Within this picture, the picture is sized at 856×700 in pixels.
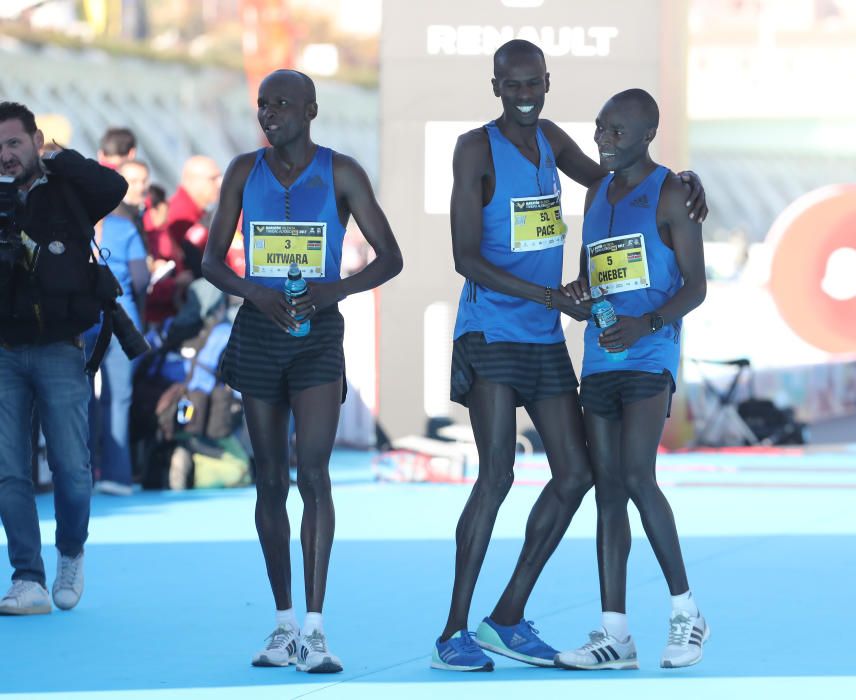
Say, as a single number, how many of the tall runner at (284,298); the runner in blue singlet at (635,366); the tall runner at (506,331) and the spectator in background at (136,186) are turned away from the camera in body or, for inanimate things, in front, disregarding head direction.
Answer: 0

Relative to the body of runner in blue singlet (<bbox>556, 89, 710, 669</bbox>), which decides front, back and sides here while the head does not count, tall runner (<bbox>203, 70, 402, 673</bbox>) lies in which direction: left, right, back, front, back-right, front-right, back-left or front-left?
front-right

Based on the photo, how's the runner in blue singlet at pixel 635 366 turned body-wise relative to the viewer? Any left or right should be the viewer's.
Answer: facing the viewer and to the left of the viewer

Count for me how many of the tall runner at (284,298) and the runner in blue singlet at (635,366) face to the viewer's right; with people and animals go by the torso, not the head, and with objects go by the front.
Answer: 0

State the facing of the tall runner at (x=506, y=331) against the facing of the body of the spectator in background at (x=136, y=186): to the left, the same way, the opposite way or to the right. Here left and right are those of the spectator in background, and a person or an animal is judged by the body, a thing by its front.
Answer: the same way

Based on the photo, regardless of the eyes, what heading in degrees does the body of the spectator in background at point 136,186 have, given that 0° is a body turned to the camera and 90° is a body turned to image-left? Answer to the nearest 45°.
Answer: approximately 315°

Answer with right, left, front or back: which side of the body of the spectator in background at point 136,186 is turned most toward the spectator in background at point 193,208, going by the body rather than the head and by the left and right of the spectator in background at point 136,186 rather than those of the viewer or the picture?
left

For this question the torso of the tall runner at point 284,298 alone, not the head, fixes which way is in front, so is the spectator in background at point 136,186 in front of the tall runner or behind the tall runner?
behind

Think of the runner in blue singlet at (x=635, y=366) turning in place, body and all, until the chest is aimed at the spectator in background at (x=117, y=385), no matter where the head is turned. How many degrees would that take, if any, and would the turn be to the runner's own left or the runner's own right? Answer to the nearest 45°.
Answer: approximately 90° to the runner's own right

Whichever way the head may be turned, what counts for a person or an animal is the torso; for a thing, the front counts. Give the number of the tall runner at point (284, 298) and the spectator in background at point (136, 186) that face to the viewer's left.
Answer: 0

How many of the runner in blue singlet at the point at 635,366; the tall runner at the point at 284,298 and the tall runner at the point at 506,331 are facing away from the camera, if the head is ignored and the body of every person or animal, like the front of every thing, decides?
0

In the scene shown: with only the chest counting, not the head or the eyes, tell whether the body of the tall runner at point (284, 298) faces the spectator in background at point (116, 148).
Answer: no

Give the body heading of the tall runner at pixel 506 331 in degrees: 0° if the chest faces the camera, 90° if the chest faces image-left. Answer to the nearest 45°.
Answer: approximately 315°

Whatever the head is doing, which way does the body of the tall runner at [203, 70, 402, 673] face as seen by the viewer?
toward the camera

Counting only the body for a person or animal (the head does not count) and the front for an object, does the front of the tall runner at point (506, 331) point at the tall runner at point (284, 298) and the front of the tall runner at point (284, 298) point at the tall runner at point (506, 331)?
no

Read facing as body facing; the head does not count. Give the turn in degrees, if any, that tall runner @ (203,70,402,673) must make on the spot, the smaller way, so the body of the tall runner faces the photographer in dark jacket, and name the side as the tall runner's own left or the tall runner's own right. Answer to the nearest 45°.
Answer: approximately 135° to the tall runner's own right

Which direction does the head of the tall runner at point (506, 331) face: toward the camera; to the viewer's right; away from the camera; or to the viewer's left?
toward the camera
